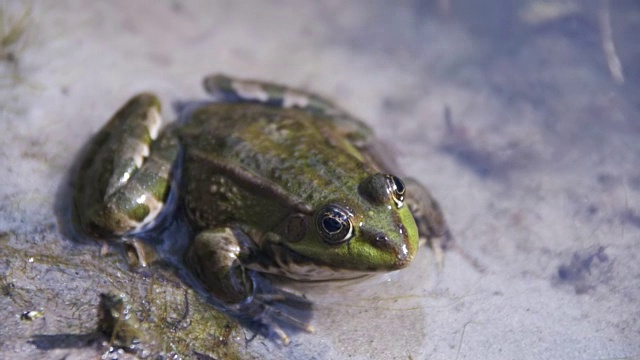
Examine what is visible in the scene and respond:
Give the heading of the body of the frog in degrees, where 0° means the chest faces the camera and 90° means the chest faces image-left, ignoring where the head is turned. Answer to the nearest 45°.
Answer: approximately 315°

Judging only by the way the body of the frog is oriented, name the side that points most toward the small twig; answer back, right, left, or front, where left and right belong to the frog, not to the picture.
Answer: left
